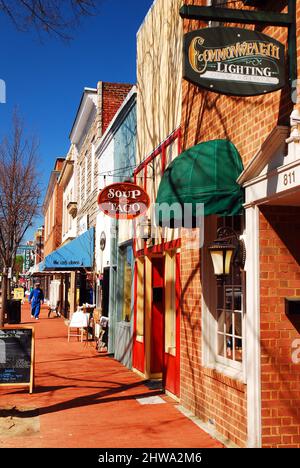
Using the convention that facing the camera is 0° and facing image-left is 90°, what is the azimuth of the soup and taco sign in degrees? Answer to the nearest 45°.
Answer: approximately 0°

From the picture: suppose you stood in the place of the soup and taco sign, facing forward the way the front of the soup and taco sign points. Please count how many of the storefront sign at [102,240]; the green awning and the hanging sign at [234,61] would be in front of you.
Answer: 2

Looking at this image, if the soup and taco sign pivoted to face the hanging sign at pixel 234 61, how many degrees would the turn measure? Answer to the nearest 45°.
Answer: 0° — it already faces it

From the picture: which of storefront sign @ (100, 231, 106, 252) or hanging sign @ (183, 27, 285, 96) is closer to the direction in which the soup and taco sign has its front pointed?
the hanging sign

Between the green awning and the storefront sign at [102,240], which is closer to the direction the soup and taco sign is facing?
the green awning

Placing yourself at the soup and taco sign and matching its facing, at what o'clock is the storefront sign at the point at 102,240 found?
The storefront sign is roughly at 6 o'clock from the soup and taco sign.
